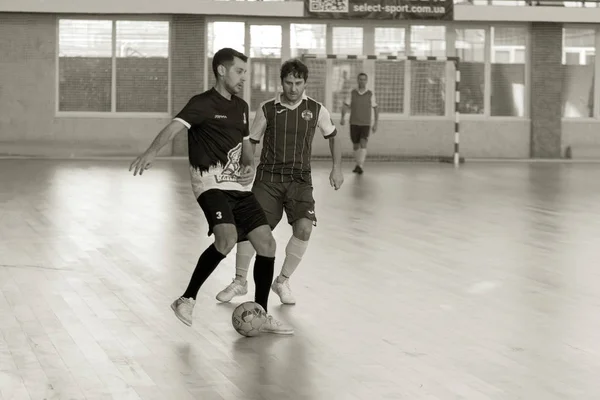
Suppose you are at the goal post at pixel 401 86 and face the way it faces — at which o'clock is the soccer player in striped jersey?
The soccer player in striped jersey is roughly at 12 o'clock from the goal post.

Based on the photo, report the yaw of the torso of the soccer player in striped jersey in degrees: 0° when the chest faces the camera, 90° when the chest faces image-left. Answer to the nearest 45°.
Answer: approximately 0°

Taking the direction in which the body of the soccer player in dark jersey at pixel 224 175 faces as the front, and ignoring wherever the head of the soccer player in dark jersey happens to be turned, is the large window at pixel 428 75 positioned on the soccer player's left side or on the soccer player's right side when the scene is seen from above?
on the soccer player's left side

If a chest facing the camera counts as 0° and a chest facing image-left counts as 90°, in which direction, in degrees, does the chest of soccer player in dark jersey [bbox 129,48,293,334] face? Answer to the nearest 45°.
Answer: approximately 315°

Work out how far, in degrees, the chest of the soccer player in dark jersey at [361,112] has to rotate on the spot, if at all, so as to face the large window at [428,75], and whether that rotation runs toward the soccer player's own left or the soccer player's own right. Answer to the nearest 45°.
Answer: approximately 180°

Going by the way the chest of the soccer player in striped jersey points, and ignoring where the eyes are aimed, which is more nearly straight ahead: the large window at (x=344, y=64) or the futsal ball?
the futsal ball

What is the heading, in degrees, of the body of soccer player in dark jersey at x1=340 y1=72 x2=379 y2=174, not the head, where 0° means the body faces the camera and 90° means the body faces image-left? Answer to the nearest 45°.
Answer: approximately 0°

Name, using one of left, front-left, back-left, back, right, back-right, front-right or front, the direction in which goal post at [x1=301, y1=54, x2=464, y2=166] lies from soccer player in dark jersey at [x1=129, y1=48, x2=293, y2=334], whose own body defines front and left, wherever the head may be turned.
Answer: back-left

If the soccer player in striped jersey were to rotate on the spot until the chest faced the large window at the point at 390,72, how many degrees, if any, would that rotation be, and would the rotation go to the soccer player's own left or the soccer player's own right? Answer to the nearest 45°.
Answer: approximately 180°

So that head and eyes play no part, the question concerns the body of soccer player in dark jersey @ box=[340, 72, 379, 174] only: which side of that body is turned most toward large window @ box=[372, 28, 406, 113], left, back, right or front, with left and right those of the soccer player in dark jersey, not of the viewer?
back

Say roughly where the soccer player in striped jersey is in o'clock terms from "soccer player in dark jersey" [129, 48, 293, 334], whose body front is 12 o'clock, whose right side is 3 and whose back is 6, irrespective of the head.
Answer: The soccer player in striped jersey is roughly at 8 o'clock from the soccer player in dark jersey.
